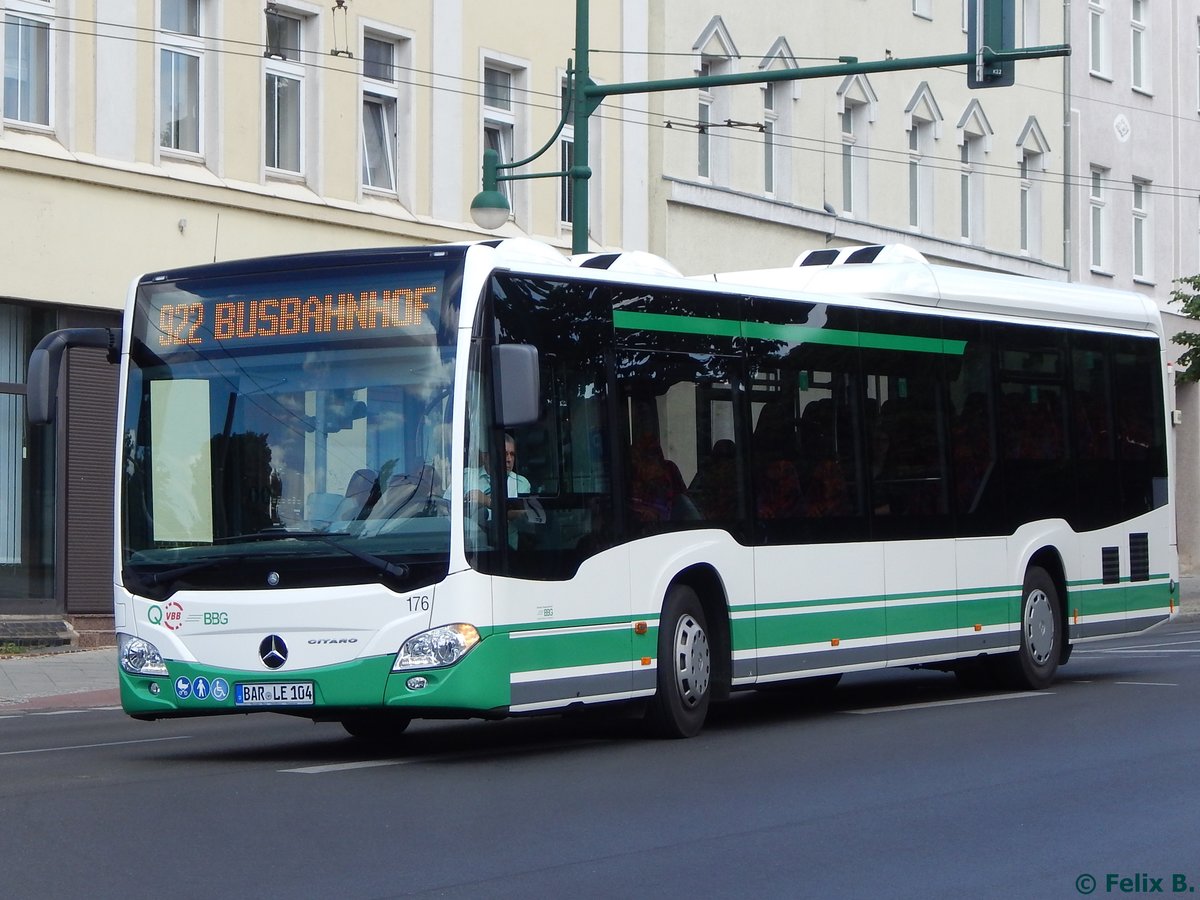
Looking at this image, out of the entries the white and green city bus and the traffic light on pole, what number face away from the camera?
1

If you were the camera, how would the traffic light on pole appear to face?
facing away from the viewer

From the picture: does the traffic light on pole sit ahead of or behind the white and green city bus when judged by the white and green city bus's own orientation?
behind

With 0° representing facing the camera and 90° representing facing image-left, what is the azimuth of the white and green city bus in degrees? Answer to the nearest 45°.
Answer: approximately 45°

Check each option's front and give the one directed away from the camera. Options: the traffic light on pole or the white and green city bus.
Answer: the traffic light on pole
